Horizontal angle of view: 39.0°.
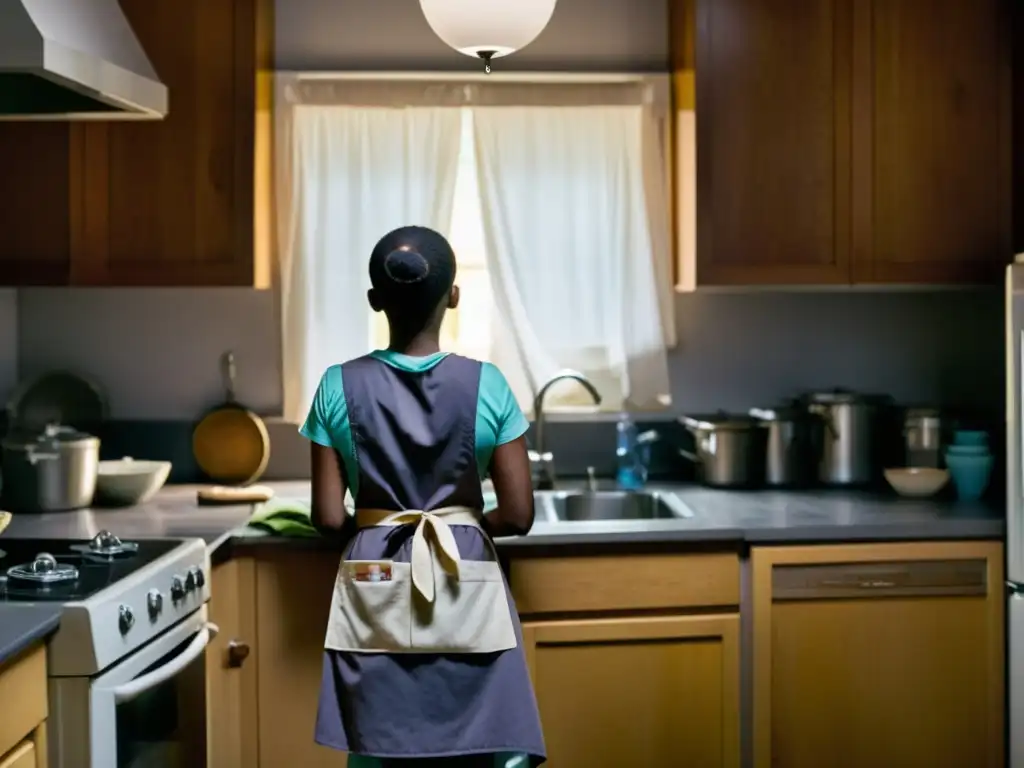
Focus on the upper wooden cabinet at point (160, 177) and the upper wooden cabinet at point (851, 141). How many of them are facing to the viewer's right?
0

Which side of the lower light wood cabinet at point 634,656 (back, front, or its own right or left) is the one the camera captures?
front

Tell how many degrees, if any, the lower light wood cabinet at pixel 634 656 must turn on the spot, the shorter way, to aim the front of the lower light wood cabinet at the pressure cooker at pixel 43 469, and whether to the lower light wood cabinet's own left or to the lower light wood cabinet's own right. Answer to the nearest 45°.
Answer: approximately 90° to the lower light wood cabinet's own right

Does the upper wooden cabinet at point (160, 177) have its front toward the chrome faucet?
no

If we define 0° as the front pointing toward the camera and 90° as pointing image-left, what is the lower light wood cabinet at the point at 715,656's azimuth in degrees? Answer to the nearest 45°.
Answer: approximately 0°

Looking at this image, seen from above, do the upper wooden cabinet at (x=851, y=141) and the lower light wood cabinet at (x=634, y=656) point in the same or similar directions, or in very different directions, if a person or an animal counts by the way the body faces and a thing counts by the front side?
same or similar directions

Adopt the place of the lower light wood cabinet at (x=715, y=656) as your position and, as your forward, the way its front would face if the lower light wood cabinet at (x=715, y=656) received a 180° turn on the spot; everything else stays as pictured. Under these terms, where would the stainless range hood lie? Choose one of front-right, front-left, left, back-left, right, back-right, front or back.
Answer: left

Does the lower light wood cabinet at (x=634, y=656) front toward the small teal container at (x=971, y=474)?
no

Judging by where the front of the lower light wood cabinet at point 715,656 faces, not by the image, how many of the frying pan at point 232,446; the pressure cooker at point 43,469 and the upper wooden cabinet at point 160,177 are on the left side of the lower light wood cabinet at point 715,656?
0

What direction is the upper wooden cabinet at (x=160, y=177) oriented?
toward the camera

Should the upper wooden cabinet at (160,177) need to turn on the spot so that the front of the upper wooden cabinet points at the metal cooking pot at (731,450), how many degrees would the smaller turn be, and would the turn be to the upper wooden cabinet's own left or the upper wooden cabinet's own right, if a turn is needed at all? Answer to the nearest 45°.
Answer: approximately 90° to the upper wooden cabinet's own left

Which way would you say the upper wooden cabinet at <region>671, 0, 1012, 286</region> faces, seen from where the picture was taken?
facing the viewer

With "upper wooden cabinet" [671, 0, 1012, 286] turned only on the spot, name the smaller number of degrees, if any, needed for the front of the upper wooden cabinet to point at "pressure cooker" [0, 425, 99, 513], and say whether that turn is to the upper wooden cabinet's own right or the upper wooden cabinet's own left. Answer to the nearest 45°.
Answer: approximately 90° to the upper wooden cabinet's own right
